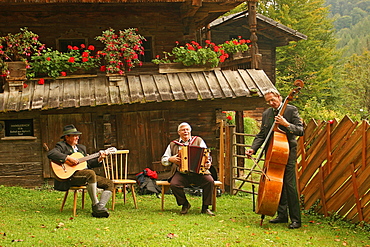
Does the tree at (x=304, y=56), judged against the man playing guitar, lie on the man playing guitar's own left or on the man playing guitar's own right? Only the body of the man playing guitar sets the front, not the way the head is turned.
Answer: on the man playing guitar's own left

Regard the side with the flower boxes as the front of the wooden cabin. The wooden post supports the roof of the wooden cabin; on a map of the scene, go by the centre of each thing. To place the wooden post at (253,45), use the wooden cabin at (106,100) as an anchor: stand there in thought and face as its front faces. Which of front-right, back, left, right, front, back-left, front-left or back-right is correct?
left

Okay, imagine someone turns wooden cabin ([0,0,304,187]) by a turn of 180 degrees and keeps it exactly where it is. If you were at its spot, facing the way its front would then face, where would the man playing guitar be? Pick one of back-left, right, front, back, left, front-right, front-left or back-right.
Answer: back

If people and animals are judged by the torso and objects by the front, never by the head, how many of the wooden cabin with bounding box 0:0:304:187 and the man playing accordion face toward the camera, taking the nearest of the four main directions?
2

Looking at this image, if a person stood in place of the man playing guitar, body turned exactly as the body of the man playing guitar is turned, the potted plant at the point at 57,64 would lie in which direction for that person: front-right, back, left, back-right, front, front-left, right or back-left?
back-left

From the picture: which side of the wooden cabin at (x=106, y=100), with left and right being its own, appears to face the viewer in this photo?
front

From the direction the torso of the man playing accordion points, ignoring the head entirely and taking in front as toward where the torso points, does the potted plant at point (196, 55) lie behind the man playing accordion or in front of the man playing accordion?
behind

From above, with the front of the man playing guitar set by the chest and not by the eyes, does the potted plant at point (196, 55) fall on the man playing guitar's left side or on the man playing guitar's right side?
on the man playing guitar's left side

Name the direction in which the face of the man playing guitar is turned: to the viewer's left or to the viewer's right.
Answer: to the viewer's right

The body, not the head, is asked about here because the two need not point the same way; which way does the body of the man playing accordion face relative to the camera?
toward the camera

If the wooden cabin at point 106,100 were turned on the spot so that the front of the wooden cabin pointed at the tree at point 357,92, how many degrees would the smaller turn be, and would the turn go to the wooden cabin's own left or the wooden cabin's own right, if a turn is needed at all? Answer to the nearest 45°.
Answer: approximately 135° to the wooden cabin's own left

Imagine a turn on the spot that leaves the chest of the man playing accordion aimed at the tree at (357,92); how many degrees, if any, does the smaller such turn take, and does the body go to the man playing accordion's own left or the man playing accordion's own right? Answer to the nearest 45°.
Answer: approximately 135° to the man playing accordion's own left

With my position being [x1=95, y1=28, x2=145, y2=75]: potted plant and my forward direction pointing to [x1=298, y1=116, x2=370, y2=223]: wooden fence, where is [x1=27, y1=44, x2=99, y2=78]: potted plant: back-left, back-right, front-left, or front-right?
back-right

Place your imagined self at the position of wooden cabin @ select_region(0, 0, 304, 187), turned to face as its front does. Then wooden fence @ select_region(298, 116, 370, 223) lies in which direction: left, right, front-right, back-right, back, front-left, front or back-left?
front-left

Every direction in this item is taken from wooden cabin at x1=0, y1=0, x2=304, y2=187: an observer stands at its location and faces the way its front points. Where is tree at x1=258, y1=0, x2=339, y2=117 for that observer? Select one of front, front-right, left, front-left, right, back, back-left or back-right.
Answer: back-left
